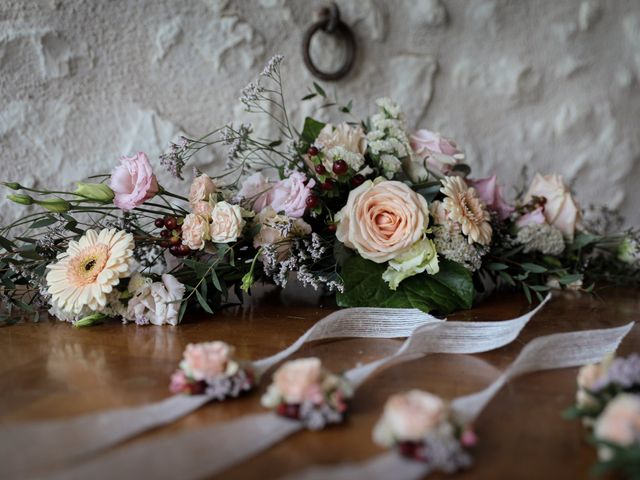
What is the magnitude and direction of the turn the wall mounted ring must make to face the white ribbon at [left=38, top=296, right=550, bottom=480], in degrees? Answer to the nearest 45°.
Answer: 0° — it already faces it

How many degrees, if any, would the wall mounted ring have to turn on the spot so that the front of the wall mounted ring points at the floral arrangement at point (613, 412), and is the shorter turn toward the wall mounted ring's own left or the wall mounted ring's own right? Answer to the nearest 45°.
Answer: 0° — it already faces it

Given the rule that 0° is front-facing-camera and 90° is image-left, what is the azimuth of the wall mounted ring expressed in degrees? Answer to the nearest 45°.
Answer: approximately 0°

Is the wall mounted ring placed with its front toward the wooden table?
yes

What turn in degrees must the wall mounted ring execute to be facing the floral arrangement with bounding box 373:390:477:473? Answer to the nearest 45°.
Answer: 0° — it already faces it
